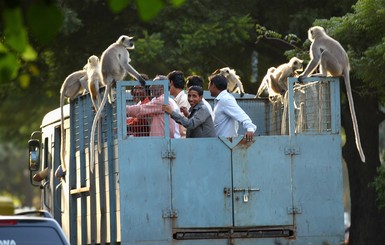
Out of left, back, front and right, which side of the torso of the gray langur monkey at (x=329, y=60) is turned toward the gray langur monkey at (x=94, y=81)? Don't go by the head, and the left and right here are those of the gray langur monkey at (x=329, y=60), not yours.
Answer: front

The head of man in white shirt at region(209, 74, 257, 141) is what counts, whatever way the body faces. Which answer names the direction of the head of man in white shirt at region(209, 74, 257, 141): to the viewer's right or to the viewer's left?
to the viewer's left

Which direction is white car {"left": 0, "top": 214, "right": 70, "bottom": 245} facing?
away from the camera

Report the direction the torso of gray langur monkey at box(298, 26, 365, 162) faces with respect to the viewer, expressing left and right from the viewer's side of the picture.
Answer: facing to the left of the viewer

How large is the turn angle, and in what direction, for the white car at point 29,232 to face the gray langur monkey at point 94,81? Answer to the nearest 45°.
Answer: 0° — it already faces it

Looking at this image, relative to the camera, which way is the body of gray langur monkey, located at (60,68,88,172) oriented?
to the viewer's right

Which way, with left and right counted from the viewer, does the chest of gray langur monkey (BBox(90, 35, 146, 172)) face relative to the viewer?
facing to the right of the viewer

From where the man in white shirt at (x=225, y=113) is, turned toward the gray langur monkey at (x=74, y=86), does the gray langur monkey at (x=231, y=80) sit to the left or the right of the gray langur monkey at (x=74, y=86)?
right
